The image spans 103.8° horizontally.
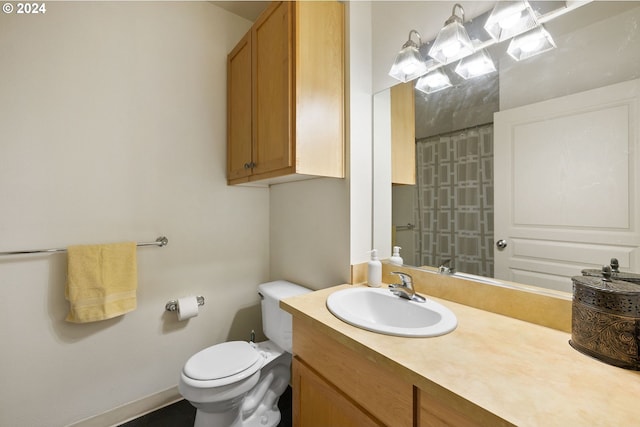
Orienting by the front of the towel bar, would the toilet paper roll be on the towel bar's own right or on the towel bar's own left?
on the towel bar's own left

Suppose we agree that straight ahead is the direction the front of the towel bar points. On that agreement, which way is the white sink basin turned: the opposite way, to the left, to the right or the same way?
to the right

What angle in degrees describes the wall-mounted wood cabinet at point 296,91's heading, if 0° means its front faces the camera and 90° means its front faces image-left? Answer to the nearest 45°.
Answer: approximately 45°

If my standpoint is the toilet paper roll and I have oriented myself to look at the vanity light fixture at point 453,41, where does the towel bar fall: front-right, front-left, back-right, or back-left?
back-right

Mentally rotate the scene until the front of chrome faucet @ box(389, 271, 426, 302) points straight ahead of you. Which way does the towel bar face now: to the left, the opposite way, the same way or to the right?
to the left

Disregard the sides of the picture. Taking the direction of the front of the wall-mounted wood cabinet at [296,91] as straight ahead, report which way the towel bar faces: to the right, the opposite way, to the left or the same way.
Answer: to the left

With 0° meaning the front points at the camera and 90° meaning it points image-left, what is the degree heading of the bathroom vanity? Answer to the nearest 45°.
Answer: approximately 45°

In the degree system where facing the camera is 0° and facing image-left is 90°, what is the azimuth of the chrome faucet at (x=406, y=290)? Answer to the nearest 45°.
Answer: approximately 45°
